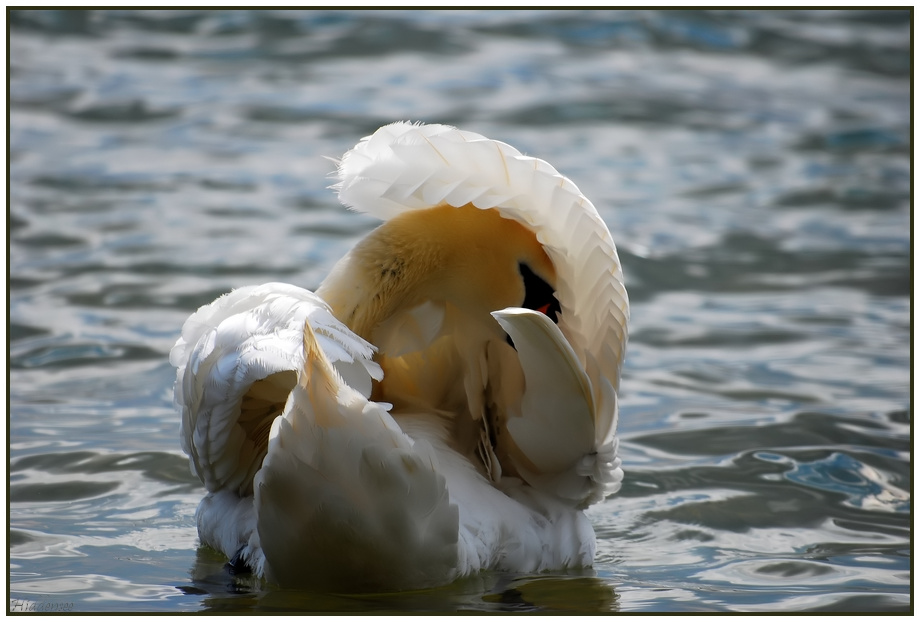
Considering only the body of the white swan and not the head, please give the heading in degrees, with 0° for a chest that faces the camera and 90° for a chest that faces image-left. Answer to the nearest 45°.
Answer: approximately 180°
